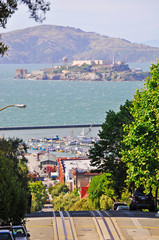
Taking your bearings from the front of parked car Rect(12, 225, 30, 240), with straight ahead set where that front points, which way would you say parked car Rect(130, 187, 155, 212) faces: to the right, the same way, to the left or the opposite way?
the opposite way

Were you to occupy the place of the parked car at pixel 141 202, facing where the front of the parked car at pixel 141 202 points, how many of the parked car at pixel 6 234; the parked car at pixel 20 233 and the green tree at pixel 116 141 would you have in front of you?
1

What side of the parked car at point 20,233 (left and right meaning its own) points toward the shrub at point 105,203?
back

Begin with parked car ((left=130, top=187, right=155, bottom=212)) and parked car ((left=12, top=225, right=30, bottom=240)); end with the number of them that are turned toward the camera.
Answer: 1

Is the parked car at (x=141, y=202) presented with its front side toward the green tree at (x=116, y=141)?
yes

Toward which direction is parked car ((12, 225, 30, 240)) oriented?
toward the camera

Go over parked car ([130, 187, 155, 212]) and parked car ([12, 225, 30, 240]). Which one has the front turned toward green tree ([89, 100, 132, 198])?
parked car ([130, 187, 155, 212])

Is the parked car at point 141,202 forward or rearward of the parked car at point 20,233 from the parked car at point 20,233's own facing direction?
rearward

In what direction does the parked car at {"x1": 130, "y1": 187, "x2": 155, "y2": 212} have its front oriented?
away from the camera

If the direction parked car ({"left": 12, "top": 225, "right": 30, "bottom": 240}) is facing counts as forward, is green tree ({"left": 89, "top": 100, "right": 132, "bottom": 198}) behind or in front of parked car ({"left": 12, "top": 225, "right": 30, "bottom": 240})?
behind

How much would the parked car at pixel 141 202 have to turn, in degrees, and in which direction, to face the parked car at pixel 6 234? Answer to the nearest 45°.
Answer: approximately 180°

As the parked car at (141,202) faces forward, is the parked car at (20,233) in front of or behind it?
behind

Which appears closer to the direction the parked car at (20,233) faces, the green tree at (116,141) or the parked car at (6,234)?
the parked car
